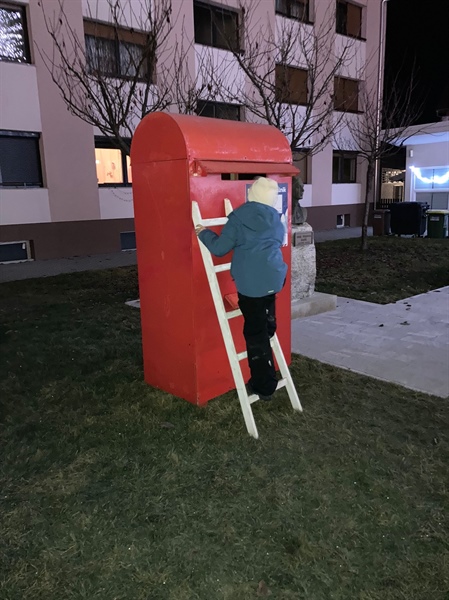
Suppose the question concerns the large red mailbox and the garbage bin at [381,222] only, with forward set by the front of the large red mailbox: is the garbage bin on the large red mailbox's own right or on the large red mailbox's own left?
on the large red mailbox's own left

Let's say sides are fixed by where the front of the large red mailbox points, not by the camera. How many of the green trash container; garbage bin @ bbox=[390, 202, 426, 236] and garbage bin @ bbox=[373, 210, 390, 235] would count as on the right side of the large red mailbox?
0

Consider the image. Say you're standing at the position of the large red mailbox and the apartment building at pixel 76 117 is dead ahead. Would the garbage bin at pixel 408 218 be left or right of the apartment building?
right

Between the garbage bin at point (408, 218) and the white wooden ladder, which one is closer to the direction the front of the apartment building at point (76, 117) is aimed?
the white wooden ladder

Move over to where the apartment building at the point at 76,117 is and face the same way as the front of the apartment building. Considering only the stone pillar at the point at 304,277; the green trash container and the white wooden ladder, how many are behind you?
0

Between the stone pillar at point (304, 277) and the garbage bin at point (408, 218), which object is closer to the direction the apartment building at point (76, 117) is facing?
the stone pillar

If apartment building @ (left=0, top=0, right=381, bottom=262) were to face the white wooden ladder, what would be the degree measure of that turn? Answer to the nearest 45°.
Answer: approximately 45° to its right

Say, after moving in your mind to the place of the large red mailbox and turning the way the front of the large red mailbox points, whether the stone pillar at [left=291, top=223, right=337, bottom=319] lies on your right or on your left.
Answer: on your left

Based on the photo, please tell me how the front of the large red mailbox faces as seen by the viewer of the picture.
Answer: facing the viewer and to the right of the viewer

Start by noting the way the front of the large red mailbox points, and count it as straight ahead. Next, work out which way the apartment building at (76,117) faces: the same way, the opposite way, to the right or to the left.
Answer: the same way

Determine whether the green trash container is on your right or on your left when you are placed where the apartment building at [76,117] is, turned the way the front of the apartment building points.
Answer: on your left

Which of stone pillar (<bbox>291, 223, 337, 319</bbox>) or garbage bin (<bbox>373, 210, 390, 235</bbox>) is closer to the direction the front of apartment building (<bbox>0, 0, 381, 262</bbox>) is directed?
the stone pillar

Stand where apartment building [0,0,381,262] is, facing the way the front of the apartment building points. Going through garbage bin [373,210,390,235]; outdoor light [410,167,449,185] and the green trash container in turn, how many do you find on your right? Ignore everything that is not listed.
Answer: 0

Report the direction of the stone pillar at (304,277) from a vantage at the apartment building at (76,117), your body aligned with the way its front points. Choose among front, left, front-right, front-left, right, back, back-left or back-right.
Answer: front

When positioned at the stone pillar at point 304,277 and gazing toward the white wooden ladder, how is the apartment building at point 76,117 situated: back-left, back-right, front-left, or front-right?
back-right

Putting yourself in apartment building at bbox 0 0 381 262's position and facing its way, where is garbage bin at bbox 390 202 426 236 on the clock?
The garbage bin is roughly at 10 o'clock from the apartment building.
